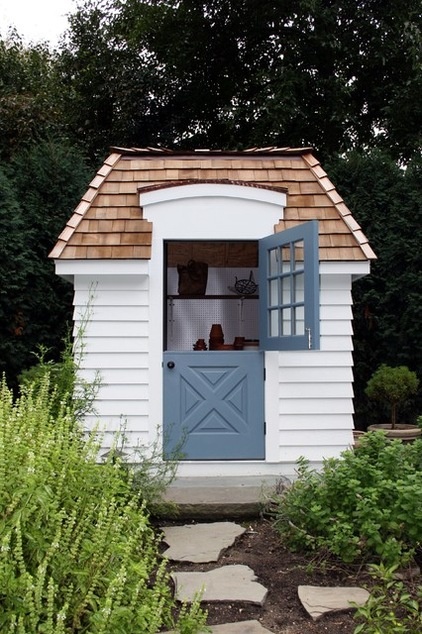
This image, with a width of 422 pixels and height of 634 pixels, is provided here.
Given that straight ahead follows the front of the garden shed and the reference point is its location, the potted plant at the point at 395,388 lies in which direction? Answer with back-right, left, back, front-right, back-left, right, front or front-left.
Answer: back-left

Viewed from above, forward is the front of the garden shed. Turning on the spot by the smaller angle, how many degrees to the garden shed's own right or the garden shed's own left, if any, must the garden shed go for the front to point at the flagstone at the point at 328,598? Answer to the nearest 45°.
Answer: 0° — it already faces it

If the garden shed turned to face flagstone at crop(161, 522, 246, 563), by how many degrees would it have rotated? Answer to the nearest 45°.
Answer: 0° — it already faces it

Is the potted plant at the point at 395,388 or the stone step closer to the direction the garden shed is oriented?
the stone step

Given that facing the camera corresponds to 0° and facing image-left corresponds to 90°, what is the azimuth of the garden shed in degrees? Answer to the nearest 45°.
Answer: approximately 0°

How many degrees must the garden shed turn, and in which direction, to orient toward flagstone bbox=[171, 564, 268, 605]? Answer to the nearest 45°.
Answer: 0° — it already faces it

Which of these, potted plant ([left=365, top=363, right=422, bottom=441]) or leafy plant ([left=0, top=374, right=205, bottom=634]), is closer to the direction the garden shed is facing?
the leafy plant

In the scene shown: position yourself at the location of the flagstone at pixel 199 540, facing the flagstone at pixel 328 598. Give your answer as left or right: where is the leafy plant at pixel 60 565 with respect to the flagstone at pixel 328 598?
right
